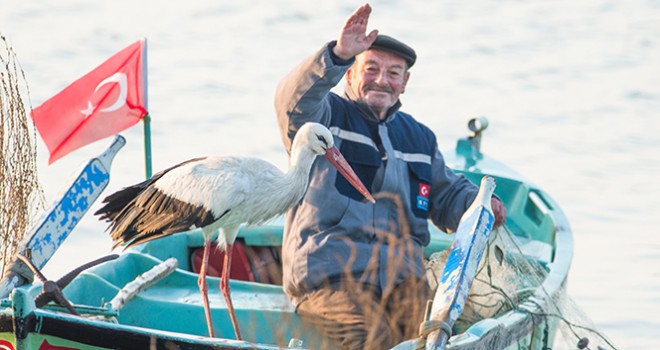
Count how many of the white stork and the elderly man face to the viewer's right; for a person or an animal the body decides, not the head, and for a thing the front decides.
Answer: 1

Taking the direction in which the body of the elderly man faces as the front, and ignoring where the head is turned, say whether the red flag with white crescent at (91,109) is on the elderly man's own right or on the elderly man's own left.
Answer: on the elderly man's own right

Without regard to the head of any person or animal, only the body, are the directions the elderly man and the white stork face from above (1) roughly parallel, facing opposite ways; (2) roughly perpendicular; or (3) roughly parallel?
roughly perpendicular

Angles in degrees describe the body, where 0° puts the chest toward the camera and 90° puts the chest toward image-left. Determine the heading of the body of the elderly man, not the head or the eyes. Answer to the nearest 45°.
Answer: approximately 0°

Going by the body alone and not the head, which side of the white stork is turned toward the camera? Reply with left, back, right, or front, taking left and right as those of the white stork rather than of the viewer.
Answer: right

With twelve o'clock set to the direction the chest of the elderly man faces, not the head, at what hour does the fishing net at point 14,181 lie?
The fishing net is roughly at 3 o'clock from the elderly man.

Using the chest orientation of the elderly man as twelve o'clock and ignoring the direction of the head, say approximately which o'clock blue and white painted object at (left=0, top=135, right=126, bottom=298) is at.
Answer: The blue and white painted object is roughly at 3 o'clock from the elderly man.
